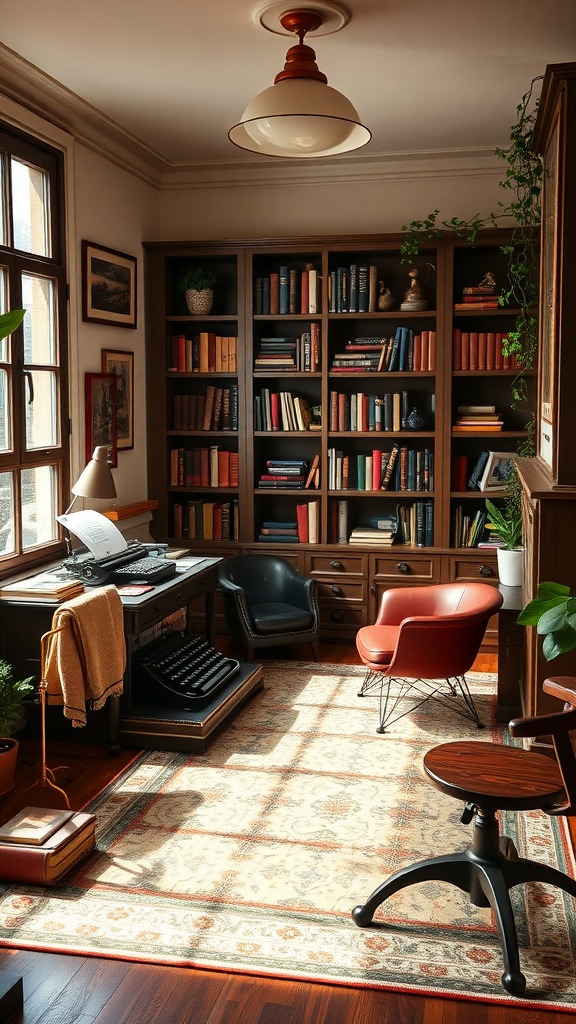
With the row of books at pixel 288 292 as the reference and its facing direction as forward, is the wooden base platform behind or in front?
in front

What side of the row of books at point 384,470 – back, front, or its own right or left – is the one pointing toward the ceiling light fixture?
front

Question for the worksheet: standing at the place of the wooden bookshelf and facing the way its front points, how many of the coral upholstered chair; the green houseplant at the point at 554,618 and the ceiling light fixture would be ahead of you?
3

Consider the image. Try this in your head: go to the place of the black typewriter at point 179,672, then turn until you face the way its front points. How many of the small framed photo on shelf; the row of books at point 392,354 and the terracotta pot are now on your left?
2

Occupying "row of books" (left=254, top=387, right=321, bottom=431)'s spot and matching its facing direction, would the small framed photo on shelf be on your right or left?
on your left

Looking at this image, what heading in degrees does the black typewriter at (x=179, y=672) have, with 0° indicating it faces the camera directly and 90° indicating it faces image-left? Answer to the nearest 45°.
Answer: approximately 315°

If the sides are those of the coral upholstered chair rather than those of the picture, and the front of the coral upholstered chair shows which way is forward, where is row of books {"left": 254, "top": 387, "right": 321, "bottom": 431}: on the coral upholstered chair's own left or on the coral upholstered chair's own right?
on the coral upholstered chair's own right

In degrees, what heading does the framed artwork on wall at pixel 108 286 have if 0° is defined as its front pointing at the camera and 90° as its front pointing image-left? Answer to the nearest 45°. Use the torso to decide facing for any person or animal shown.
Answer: approximately 315°

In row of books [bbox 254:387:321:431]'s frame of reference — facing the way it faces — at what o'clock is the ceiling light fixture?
The ceiling light fixture is roughly at 12 o'clock from the row of books.

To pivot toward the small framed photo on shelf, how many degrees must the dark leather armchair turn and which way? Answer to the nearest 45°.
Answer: approximately 45° to its left

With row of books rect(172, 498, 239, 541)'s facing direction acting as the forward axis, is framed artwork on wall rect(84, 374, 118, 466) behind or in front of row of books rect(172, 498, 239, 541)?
in front

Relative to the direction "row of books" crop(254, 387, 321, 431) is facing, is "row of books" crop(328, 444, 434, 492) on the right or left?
on its left

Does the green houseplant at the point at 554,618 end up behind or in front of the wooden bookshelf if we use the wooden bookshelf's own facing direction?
in front

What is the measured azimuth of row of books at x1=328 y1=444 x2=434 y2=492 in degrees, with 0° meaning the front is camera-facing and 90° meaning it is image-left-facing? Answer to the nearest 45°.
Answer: approximately 0°

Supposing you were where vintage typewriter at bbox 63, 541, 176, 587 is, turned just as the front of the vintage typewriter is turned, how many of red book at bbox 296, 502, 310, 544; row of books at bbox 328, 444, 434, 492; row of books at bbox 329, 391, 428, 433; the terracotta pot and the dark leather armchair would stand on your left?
4

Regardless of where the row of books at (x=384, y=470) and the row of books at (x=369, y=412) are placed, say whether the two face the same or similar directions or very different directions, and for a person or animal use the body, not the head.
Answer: same or similar directions
